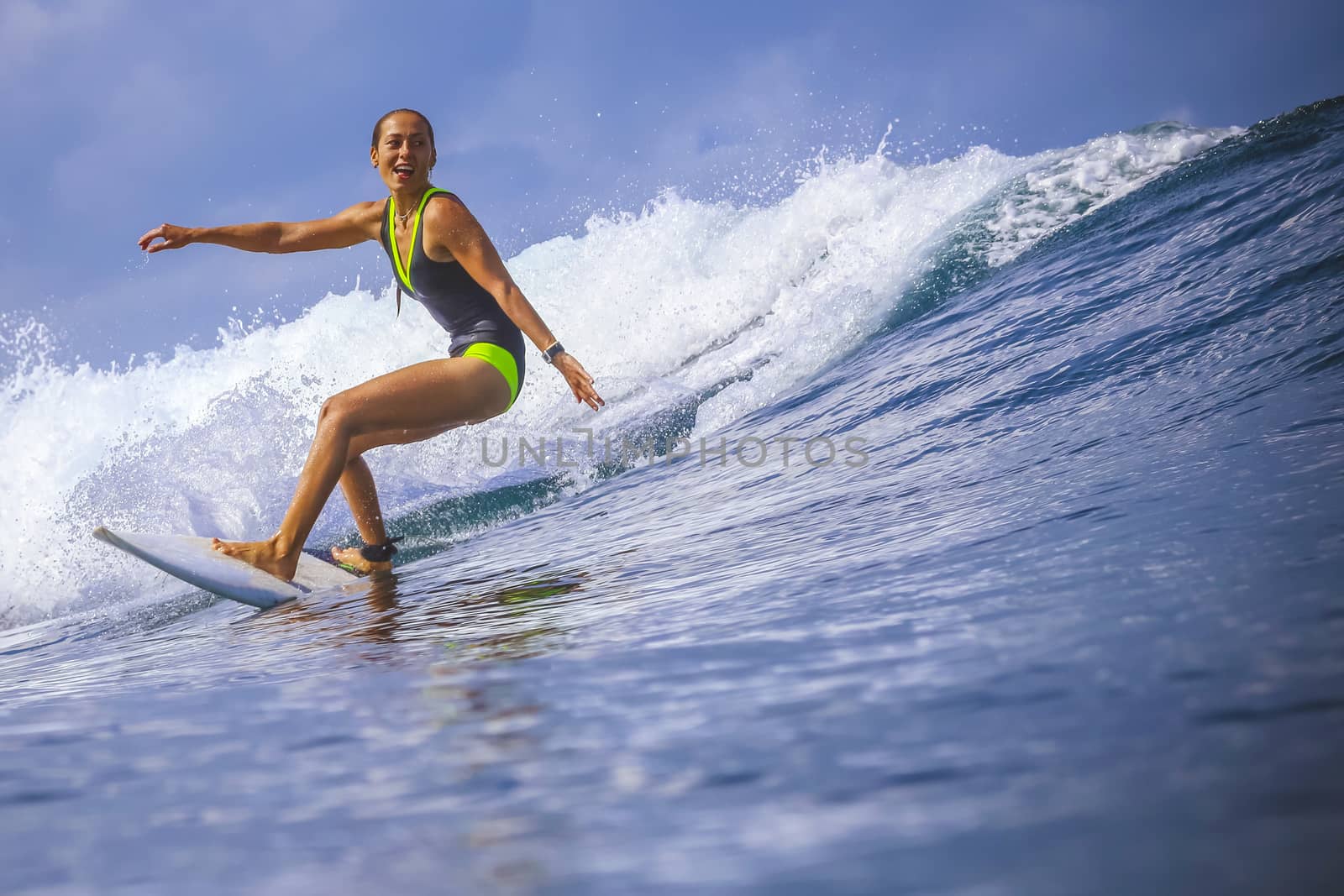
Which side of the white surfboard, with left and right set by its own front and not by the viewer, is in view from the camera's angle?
left

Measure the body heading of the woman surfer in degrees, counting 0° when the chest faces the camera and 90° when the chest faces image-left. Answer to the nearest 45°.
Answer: approximately 45°
